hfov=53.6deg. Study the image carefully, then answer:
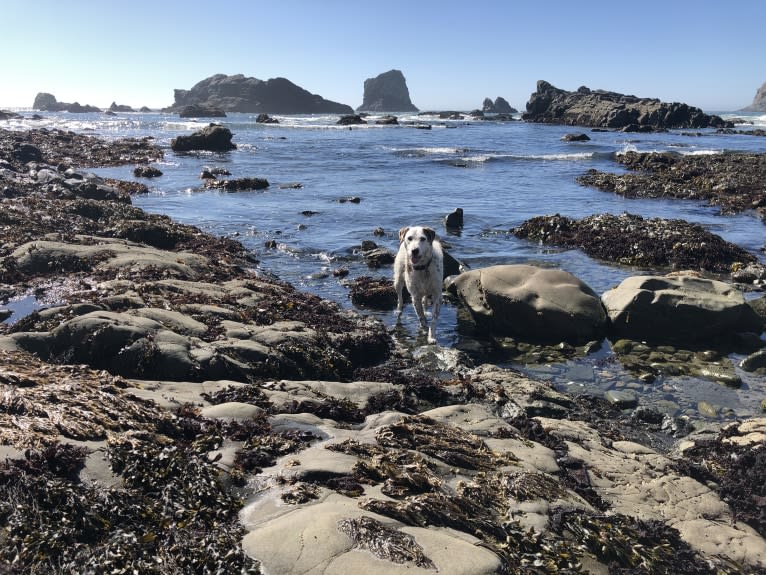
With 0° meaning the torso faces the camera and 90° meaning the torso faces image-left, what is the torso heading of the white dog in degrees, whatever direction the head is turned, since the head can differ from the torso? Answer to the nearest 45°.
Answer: approximately 0°

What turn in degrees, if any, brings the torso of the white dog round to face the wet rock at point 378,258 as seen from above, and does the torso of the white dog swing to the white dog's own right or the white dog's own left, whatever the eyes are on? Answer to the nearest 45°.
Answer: approximately 180°

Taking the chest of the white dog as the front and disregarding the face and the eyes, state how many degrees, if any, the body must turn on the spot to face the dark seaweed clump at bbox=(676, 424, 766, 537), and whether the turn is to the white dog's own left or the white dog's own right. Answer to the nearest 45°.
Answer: approximately 45° to the white dog's own left

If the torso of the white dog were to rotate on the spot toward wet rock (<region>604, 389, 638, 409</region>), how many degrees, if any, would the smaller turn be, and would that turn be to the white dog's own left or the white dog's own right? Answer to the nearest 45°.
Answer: approximately 45° to the white dog's own left

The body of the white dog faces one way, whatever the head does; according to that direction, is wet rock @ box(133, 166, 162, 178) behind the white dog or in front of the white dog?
behind

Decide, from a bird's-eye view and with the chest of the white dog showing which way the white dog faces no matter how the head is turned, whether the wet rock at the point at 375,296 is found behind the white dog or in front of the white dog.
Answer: behind

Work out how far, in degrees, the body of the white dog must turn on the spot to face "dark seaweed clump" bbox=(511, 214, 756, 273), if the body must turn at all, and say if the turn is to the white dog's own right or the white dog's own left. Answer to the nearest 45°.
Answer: approximately 135° to the white dog's own left
